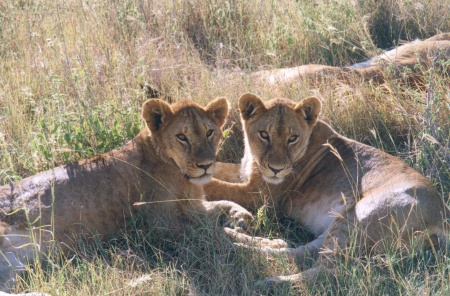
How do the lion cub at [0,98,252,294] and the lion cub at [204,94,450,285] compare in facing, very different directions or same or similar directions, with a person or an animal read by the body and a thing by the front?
very different directions

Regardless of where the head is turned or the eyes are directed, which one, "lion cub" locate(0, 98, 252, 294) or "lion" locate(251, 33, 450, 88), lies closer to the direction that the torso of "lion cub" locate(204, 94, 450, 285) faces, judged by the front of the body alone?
the lion cub

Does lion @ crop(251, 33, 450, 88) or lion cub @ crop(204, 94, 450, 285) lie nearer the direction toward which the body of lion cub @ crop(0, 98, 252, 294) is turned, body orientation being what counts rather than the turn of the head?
the lion cub

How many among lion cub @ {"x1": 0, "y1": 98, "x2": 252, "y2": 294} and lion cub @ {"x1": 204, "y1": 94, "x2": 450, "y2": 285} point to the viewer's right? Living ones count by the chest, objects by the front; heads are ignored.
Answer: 1

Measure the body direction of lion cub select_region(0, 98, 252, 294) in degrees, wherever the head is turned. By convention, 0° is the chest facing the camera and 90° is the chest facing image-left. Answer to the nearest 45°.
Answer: approximately 270°

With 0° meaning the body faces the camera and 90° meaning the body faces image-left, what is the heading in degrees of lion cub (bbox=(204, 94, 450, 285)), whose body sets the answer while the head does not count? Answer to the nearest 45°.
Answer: approximately 90°

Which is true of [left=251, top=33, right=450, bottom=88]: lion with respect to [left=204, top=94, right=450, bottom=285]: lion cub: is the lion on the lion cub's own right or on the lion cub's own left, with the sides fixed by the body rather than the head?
on the lion cub's own right

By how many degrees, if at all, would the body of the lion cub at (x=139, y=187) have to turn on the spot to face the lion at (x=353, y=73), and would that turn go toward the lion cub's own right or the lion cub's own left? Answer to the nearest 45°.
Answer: approximately 45° to the lion cub's own left

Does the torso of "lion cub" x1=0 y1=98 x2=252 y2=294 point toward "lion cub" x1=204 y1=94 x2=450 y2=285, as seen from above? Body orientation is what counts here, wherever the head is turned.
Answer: yes

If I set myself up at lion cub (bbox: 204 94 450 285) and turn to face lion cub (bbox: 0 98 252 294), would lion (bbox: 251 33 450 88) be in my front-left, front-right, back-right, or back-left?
back-right
